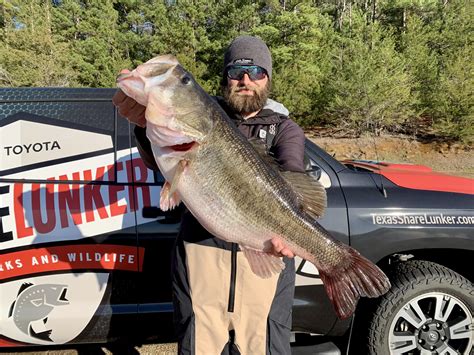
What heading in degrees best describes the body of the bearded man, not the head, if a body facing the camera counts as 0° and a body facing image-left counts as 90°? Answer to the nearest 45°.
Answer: approximately 0°

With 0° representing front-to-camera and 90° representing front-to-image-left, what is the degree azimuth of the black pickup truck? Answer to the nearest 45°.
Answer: approximately 270°

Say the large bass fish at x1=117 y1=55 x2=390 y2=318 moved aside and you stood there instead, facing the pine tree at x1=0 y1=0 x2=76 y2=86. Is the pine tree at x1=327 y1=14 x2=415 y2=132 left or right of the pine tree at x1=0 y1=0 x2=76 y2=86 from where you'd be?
right

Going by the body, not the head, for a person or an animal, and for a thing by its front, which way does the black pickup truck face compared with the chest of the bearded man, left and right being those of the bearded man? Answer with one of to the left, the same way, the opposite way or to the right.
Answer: to the left

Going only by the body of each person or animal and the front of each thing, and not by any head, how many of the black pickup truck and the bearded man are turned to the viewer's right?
1

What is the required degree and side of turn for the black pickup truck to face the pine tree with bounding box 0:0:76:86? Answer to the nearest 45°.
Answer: approximately 135° to its left

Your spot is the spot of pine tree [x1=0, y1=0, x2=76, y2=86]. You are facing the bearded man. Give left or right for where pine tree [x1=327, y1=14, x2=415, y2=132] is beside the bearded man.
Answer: left
